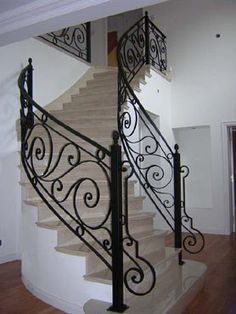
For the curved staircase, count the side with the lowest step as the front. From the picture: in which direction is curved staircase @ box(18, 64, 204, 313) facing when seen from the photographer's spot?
facing the viewer and to the right of the viewer

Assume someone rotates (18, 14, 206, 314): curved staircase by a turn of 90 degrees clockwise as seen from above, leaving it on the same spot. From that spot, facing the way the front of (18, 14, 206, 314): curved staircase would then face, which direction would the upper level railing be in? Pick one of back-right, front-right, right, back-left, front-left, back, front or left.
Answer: back-right
